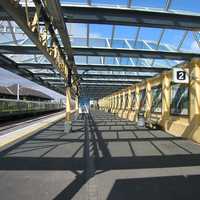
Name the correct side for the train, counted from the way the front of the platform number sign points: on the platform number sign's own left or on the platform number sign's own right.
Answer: on the platform number sign's own right

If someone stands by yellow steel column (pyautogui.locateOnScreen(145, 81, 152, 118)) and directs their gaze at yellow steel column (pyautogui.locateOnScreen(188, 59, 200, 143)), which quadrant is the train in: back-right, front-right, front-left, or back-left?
back-right

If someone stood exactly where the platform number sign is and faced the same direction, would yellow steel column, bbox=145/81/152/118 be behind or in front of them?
behind

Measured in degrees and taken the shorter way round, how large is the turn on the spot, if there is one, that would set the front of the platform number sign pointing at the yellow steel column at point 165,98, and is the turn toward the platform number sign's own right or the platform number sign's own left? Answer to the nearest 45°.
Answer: approximately 180°

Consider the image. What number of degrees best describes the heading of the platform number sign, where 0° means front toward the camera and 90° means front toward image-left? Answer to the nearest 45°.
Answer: approximately 0°

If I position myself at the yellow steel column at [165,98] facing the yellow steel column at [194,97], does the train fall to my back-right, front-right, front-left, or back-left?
back-right
